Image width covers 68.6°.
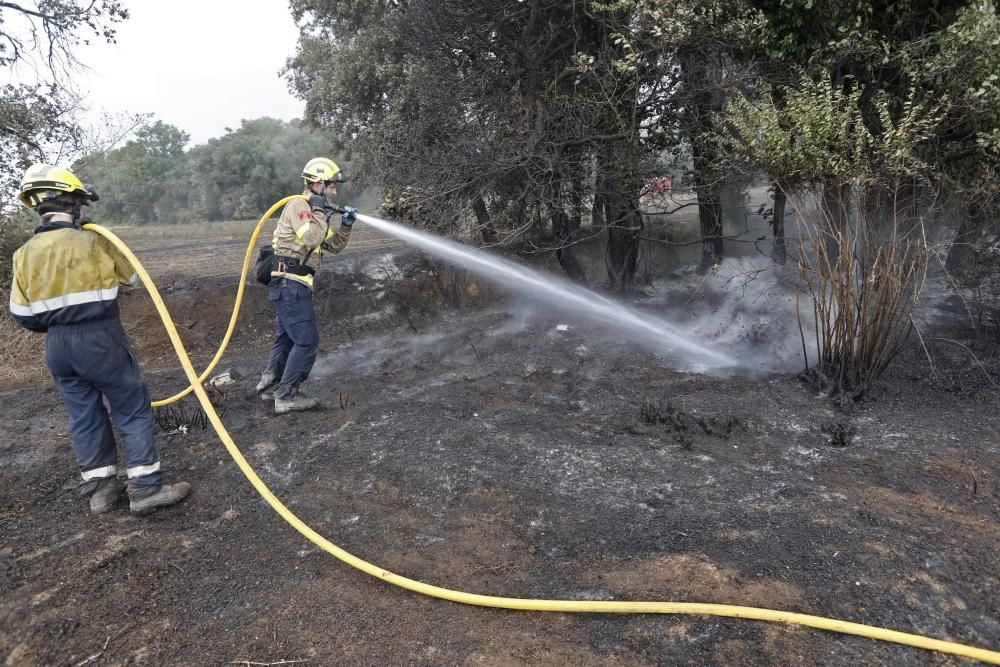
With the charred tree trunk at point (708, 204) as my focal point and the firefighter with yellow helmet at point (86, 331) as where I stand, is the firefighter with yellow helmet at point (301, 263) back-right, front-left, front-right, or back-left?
front-left

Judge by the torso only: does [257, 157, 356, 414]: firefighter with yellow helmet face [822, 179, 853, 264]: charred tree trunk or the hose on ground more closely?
the charred tree trunk

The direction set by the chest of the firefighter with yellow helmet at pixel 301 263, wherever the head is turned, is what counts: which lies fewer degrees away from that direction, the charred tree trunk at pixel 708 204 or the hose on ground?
the charred tree trunk

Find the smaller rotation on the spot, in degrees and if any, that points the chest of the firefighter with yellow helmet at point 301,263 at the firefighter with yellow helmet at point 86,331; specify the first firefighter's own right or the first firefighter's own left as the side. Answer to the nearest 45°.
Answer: approximately 135° to the first firefighter's own right

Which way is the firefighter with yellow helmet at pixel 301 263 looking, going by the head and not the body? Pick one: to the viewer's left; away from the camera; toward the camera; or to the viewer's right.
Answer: to the viewer's right

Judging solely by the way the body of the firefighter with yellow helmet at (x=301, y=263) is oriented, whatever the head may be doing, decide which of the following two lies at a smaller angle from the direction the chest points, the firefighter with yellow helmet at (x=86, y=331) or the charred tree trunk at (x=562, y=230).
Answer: the charred tree trunk

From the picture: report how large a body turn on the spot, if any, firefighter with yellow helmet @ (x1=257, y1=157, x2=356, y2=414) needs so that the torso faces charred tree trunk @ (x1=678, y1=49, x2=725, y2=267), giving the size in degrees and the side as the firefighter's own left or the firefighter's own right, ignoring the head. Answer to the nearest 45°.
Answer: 0° — they already face it

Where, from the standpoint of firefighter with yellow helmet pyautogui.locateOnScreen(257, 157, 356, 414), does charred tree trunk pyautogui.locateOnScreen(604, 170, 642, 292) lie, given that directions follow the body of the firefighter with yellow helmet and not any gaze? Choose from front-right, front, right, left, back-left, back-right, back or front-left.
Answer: front-left

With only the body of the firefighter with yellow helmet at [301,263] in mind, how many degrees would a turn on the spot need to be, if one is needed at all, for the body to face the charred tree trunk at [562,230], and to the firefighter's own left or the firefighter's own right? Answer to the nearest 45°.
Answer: approximately 45° to the firefighter's own left

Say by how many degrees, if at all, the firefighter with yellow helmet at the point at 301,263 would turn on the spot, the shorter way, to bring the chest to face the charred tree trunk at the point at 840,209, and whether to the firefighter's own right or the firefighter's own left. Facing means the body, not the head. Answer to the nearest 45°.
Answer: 0° — they already face it

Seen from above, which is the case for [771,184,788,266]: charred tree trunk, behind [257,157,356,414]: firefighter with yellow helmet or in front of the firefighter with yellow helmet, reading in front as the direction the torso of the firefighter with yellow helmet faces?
in front

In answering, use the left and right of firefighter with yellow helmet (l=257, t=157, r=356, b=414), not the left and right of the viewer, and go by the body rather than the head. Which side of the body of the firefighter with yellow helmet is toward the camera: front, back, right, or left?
right

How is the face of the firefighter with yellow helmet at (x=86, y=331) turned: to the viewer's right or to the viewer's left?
to the viewer's right
